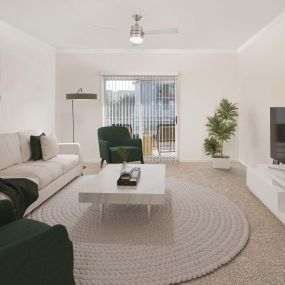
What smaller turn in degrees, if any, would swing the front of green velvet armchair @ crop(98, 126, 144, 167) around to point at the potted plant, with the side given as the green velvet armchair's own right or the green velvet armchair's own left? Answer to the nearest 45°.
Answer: approximately 45° to the green velvet armchair's own left

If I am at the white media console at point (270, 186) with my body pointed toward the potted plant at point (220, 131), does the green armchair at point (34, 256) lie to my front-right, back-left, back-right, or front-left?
back-left

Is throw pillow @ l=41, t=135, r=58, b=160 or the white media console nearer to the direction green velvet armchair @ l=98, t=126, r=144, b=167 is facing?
the white media console

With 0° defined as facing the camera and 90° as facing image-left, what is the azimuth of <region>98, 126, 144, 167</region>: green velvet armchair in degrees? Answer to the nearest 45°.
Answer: approximately 315°

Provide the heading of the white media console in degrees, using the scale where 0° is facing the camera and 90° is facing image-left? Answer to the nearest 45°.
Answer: approximately 45°

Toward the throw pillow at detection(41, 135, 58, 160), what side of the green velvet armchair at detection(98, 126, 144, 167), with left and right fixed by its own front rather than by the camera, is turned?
right

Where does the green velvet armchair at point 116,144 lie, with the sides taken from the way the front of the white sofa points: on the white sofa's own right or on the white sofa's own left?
on the white sofa's own left

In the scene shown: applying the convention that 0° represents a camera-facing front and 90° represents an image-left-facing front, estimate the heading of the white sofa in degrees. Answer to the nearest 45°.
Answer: approximately 315°

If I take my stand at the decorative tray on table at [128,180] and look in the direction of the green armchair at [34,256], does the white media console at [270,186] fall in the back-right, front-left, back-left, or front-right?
back-left
